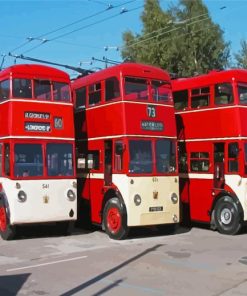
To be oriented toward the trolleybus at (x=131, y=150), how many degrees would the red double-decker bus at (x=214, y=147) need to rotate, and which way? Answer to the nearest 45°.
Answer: approximately 90° to its right

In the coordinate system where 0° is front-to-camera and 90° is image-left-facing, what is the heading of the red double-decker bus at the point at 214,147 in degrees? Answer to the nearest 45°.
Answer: approximately 315°

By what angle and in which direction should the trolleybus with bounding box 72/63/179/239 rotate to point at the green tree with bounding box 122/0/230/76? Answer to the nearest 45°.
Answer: approximately 135° to its left

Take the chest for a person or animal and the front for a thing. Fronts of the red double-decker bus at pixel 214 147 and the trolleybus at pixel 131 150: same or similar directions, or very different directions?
same or similar directions

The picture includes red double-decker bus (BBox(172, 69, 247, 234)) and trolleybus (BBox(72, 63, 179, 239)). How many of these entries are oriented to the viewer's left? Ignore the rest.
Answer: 0

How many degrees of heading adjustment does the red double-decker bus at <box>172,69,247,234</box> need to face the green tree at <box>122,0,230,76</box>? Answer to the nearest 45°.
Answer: approximately 135° to its left

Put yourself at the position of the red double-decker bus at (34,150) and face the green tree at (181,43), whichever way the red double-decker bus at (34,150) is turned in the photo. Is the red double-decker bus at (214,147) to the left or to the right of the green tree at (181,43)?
right

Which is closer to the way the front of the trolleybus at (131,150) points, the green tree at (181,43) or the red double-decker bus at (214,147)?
the red double-decker bus

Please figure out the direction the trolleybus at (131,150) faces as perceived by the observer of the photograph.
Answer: facing the viewer and to the right of the viewer

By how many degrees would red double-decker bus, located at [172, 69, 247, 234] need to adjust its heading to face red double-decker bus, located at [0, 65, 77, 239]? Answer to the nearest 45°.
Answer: approximately 90° to its right
